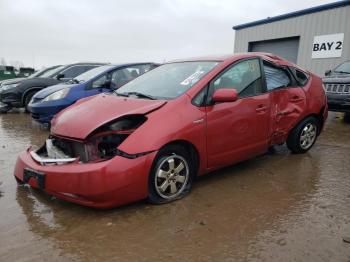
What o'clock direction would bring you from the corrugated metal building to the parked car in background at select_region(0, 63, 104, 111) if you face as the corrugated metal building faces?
The parked car in background is roughly at 12 o'clock from the corrugated metal building.

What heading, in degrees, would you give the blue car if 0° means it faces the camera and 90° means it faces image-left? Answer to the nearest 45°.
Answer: approximately 45°

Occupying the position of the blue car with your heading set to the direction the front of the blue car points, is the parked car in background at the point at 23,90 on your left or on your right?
on your right

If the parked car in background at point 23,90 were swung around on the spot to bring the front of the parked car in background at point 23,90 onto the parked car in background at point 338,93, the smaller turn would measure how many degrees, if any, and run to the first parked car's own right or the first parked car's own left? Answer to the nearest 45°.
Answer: approximately 90° to the first parked car's own left

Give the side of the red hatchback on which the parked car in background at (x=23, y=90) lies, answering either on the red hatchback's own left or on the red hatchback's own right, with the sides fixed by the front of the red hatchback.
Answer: on the red hatchback's own right

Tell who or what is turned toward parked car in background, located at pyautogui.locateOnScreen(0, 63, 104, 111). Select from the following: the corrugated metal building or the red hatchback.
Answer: the corrugated metal building

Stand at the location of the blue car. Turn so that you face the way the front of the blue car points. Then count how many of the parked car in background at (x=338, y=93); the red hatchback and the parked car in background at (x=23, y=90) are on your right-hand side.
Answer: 1

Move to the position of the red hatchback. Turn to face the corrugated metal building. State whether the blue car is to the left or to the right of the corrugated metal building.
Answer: left

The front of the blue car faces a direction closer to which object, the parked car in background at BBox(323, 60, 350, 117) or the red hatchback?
the red hatchback

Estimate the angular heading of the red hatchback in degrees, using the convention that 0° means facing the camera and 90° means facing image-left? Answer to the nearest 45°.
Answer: approximately 45°

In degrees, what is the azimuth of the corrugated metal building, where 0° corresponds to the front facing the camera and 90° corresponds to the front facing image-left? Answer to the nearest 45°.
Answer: approximately 45°
